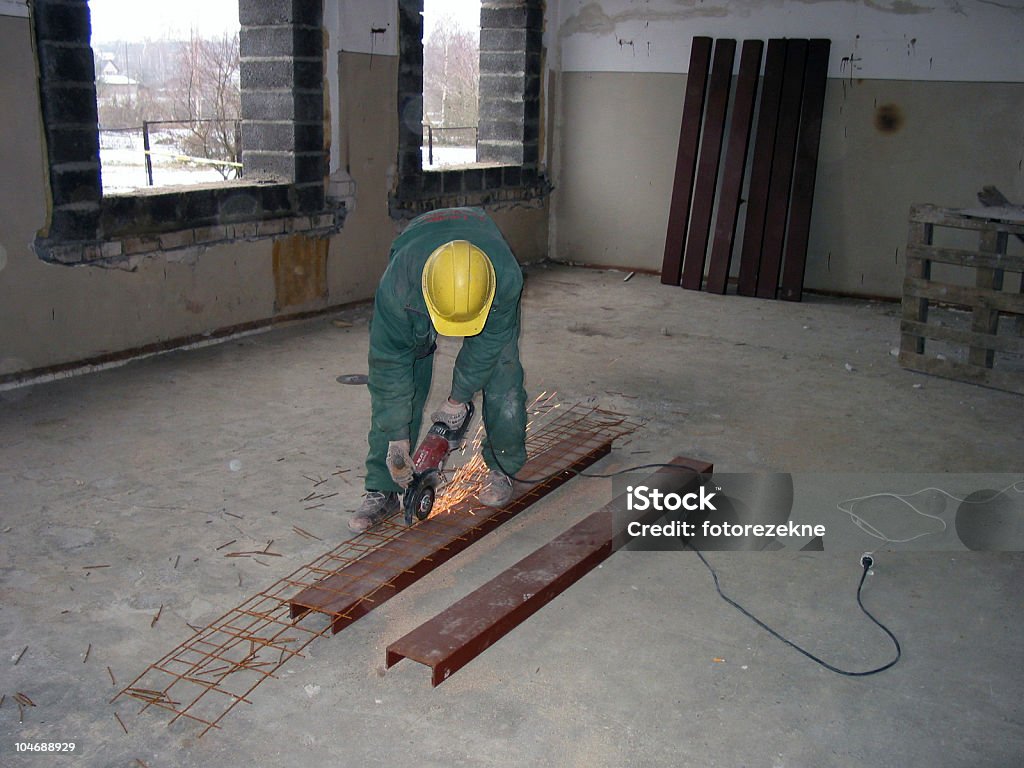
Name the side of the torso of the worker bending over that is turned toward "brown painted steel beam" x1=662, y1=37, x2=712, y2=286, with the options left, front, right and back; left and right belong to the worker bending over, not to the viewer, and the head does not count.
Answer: back

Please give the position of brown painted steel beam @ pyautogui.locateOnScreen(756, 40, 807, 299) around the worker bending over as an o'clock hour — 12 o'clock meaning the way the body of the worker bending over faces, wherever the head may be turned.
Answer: The brown painted steel beam is roughly at 7 o'clock from the worker bending over.

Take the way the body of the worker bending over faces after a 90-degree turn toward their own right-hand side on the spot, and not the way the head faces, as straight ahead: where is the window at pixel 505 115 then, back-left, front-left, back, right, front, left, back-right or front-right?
right

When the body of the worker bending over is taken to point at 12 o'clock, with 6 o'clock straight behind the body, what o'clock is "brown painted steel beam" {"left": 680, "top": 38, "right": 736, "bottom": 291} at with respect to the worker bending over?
The brown painted steel beam is roughly at 7 o'clock from the worker bending over.

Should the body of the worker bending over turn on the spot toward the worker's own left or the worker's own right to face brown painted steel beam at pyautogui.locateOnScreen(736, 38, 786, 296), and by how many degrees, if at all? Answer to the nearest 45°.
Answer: approximately 135° to the worker's own left

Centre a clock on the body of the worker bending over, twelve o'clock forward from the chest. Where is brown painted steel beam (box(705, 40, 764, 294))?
The brown painted steel beam is roughly at 7 o'clock from the worker bending over.
